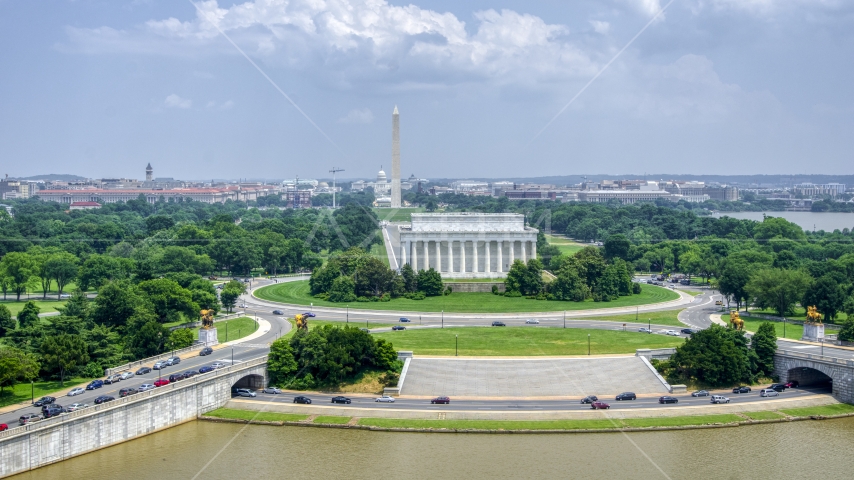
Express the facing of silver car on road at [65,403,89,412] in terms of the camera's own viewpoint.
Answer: facing away from the viewer and to the right of the viewer

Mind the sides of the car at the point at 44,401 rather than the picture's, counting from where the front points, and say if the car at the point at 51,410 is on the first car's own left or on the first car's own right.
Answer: on the first car's own left

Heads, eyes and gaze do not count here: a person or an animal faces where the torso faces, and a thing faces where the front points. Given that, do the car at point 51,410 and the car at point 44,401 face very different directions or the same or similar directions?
very different directions

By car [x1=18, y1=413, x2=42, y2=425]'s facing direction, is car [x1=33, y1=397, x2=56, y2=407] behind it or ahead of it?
ahead

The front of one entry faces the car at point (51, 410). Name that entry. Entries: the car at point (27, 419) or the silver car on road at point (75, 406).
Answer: the car at point (27, 419)

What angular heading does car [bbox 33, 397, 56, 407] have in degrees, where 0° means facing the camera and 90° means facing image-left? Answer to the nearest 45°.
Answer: approximately 45°

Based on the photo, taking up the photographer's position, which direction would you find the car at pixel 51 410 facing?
facing away from the viewer and to the right of the viewer

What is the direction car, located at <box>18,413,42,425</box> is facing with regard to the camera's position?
facing away from the viewer and to the right of the viewer

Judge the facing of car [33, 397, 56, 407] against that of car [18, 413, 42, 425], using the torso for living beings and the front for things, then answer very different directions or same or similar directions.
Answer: very different directions

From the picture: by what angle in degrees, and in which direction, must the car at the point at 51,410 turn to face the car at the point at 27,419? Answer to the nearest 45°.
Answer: approximately 180°

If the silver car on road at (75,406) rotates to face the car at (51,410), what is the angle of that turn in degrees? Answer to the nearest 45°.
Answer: approximately 135° to its left
